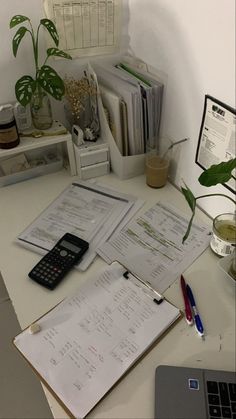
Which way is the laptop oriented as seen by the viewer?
to the viewer's left

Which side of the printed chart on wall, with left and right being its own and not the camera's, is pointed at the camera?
front

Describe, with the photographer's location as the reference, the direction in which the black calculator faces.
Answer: facing the viewer and to the left of the viewer

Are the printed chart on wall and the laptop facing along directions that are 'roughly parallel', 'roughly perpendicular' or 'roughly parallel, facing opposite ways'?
roughly perpendicular

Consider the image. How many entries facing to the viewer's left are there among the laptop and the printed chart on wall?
1
